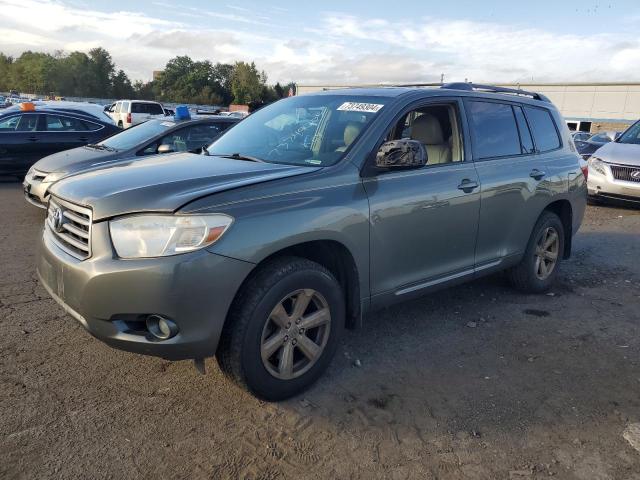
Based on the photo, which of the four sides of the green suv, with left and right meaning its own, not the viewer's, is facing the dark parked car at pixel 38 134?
right

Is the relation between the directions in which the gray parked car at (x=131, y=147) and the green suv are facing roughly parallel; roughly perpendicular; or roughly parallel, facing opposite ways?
roughly parallel

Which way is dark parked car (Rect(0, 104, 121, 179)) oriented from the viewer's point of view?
to the viewer's left

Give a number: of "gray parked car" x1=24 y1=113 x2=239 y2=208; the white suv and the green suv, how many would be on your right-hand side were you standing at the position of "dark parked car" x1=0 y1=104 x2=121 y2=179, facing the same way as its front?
1

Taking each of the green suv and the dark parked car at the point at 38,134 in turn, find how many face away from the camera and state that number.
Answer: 0

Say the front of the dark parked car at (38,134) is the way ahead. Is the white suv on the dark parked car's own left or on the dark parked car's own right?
on the dark parked car's own right

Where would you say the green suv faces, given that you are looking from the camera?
facing the viewer and to the left of the viewer

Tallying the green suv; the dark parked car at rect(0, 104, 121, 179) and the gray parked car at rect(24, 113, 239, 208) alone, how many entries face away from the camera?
0

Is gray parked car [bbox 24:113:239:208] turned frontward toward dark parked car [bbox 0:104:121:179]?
no
